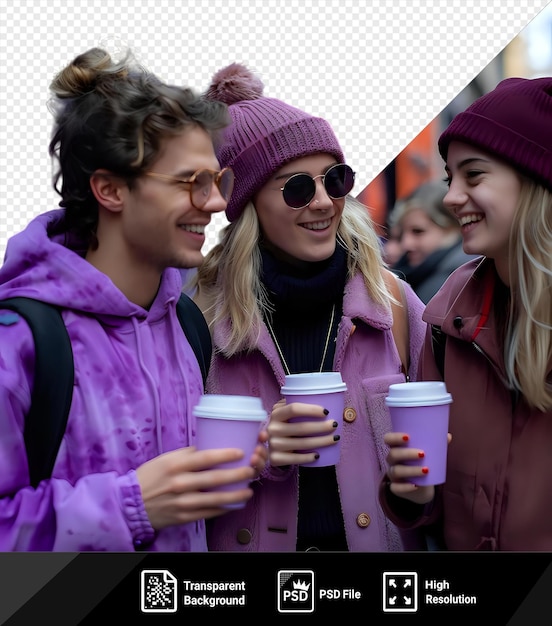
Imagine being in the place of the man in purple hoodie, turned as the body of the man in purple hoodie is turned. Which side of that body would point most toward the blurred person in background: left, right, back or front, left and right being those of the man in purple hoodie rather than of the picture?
left

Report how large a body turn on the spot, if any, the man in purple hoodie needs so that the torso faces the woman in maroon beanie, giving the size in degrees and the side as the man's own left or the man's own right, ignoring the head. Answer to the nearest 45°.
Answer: approximately 45° to the man's own left

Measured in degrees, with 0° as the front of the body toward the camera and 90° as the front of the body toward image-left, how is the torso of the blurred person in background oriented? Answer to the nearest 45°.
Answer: approximately 45°

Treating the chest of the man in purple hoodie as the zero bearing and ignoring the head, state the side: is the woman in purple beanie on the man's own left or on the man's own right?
on the man's own left

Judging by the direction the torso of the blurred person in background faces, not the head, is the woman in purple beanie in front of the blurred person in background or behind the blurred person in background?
in front
